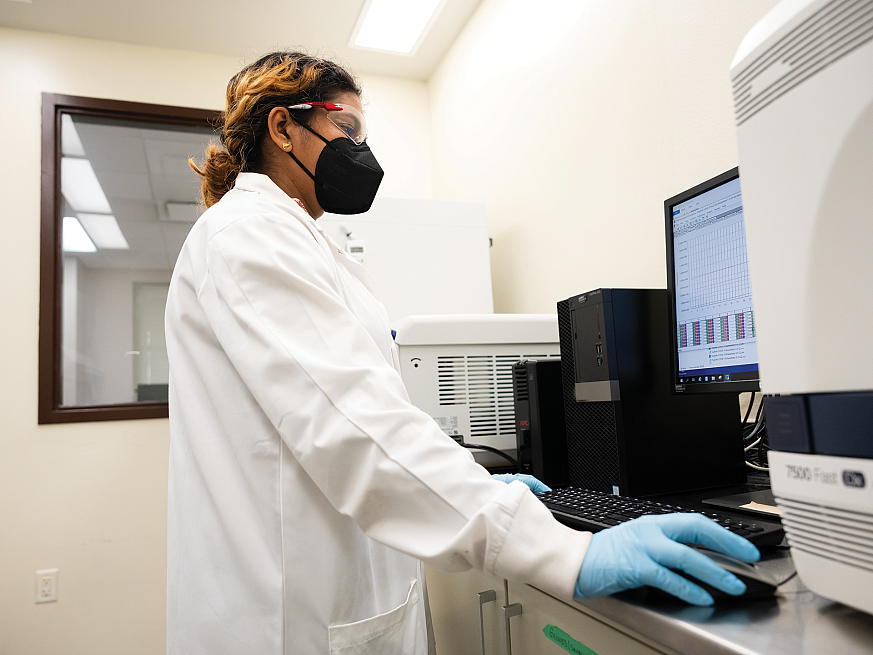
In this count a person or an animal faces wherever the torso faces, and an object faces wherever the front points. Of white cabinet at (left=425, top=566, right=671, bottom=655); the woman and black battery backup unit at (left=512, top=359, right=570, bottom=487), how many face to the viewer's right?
1

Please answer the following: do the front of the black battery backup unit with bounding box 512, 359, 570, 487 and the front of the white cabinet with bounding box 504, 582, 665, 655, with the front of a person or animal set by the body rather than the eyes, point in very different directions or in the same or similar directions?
same or similar directions

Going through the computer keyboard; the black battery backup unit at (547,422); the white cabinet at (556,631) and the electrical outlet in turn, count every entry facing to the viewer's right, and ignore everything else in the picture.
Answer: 0

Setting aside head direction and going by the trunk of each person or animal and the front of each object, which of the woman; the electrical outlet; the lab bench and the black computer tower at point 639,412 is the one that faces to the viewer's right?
the woman

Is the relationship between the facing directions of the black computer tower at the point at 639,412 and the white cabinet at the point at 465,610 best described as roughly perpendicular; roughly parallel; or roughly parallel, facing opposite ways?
roughly parallel

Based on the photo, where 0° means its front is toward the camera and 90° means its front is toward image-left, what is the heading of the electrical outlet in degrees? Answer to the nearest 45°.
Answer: approximately 0°

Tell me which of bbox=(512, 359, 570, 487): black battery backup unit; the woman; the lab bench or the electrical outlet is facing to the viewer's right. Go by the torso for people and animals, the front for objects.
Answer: the woman

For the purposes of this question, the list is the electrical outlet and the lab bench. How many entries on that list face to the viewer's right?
0

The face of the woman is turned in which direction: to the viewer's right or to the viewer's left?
to the viewer's right
